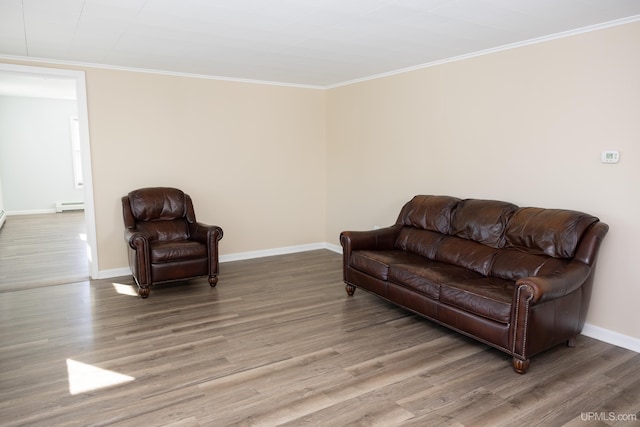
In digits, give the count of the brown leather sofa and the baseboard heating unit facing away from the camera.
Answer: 0

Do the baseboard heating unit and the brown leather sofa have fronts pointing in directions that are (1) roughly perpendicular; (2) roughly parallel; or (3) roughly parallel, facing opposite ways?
roughly perpendicular

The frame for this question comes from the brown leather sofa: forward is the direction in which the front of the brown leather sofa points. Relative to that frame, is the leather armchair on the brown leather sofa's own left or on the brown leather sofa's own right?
on the brown leather sofa's own right

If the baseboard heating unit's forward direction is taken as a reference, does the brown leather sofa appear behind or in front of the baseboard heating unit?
in front

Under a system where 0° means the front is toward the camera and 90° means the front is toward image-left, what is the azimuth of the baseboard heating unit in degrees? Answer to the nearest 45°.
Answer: approximately 0°

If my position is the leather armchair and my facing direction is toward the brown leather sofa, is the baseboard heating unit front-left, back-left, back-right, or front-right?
back-left

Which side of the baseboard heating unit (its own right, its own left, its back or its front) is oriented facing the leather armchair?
front

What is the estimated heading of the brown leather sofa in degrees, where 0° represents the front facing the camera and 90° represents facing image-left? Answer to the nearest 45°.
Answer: approximately 45°

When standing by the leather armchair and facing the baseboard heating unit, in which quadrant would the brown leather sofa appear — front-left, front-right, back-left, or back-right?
back-right

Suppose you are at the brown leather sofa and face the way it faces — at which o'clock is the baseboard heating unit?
The baseboard heating unit is roughly at 2 o'clock from the brown leather sofa.
